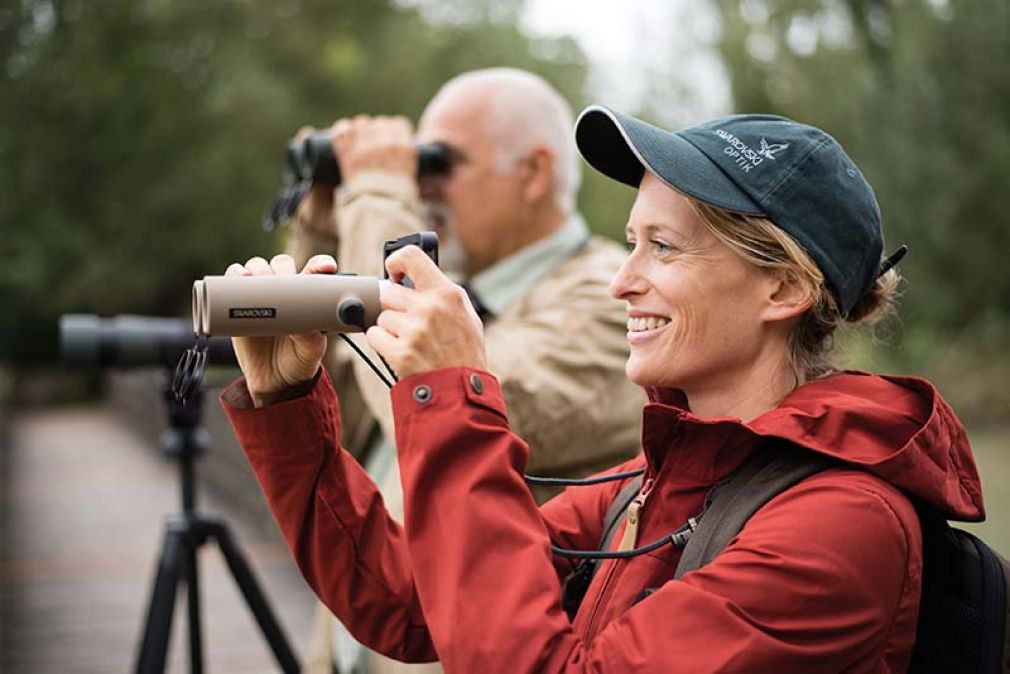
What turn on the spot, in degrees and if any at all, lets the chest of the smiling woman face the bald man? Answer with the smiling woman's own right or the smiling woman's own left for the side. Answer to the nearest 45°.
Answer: approximately 90° to the smiling woman's own right

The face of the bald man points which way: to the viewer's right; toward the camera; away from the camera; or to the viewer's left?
to the viewer's left

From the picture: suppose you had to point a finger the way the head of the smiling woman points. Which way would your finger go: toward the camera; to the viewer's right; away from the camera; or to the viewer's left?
to the viewer's left

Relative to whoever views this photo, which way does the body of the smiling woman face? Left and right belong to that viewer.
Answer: facing to the left of the viewer

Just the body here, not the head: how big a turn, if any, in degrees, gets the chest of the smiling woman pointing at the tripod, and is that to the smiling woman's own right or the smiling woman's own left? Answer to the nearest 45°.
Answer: approximately 45° to the smiling woman's own right
